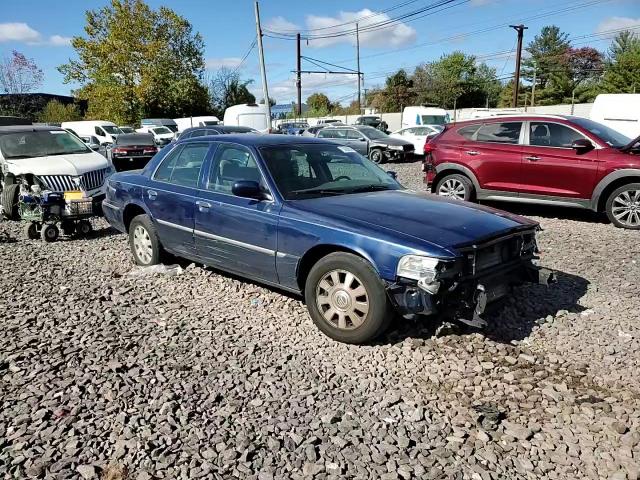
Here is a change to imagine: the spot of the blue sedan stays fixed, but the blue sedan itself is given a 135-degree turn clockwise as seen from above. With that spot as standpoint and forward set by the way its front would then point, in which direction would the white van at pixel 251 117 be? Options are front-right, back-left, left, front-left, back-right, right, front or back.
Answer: right

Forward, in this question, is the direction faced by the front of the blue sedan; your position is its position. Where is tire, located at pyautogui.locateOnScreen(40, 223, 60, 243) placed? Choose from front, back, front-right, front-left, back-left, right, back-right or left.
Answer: back

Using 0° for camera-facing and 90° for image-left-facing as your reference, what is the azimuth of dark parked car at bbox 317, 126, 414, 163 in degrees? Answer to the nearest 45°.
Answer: approximately 315°

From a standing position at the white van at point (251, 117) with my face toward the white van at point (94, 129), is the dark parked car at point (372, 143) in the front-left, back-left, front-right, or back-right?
back-left

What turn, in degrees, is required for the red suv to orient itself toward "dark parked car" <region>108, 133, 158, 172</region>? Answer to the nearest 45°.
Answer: approximately 135° to its left

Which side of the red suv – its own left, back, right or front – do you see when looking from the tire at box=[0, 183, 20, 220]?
back

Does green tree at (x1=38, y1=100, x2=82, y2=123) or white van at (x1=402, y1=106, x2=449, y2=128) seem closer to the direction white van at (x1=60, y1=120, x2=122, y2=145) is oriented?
the white van

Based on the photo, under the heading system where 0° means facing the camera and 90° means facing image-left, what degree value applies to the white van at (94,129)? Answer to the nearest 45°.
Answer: approximately 315°

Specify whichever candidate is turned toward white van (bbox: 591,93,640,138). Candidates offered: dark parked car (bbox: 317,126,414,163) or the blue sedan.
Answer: the dark parked car

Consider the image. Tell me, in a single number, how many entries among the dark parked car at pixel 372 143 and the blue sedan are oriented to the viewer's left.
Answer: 0

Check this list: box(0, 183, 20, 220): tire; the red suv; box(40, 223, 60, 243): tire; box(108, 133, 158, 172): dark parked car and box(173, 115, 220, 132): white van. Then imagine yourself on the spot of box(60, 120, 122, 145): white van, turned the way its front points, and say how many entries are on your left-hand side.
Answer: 1

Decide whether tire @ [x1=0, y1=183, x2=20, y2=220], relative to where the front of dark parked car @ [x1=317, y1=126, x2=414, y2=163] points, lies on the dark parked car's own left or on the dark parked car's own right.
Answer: on the dark parked car's own right

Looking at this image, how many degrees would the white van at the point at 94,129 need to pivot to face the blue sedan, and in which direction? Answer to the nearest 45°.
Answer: approximately 45° to its right

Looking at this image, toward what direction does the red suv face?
to the viewer's right

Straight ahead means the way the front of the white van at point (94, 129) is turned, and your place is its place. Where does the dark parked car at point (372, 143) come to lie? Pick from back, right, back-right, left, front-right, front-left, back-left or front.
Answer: front
